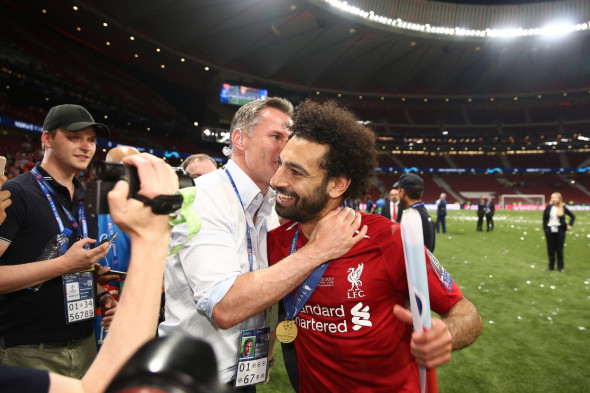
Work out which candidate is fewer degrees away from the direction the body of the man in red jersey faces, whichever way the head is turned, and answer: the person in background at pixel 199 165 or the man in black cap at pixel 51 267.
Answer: the man in black cap

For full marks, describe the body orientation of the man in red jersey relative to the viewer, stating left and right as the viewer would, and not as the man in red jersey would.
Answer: facing the viewer and to the left of the viewer

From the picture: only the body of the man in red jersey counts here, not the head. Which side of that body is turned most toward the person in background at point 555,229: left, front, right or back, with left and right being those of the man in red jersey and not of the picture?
back

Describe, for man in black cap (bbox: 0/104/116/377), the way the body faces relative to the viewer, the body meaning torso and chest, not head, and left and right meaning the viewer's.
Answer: facing the viewer and to the right of the viewer

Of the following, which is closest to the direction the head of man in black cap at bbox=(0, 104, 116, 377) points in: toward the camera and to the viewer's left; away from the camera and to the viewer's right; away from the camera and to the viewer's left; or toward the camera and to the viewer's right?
toward the camera and to the viewer's right

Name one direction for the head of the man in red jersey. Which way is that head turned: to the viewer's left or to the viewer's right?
to the viewer's left

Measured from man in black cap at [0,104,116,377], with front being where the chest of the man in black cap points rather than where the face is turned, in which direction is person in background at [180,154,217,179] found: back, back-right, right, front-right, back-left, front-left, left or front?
left

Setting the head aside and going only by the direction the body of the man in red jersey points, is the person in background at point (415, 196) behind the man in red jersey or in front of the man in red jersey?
behind

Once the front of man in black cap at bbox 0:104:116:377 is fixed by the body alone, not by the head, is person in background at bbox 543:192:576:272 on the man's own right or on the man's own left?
on the man's own left

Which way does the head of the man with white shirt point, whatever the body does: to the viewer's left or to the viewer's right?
to the viewer's right

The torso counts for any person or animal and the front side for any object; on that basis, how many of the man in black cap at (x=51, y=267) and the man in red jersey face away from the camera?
0

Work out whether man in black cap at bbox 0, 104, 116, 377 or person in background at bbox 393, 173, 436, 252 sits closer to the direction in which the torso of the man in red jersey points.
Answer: the man in black cap
